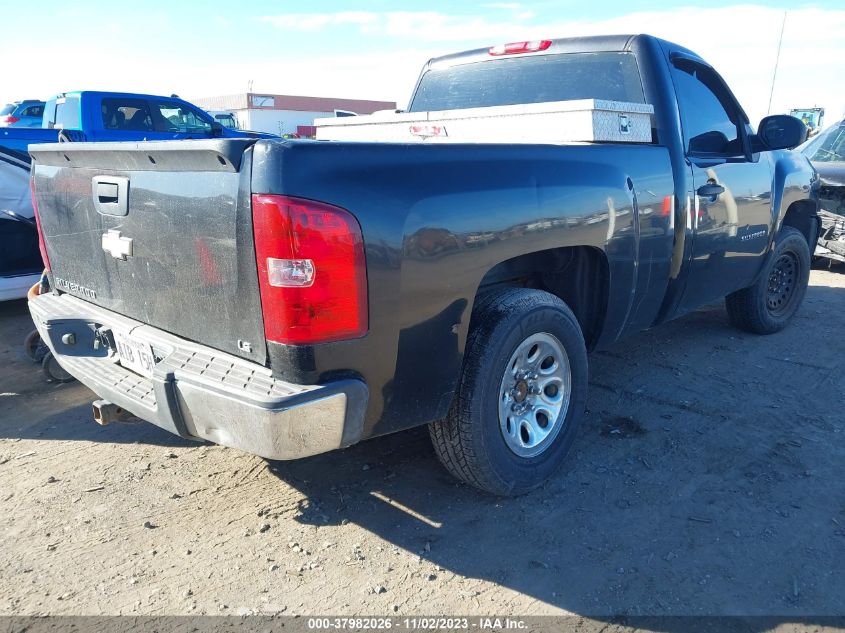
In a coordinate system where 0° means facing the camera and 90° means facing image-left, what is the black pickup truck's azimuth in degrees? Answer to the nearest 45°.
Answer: approximately 225°

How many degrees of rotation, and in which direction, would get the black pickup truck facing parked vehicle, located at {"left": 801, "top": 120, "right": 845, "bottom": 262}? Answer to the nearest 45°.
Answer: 0° — it already faces it

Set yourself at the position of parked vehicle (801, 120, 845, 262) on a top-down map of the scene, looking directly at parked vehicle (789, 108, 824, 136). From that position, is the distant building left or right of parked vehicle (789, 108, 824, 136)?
left

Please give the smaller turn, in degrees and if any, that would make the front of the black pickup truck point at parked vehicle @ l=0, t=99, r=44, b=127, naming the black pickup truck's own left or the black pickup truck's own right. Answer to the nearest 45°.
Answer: approximately 90° to the black pickup truck's own left

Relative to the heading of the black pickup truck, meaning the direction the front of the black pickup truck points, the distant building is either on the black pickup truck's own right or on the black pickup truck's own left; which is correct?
on the black pickup truck's own left

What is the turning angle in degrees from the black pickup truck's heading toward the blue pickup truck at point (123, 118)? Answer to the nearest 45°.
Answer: approximately 90° to its left
